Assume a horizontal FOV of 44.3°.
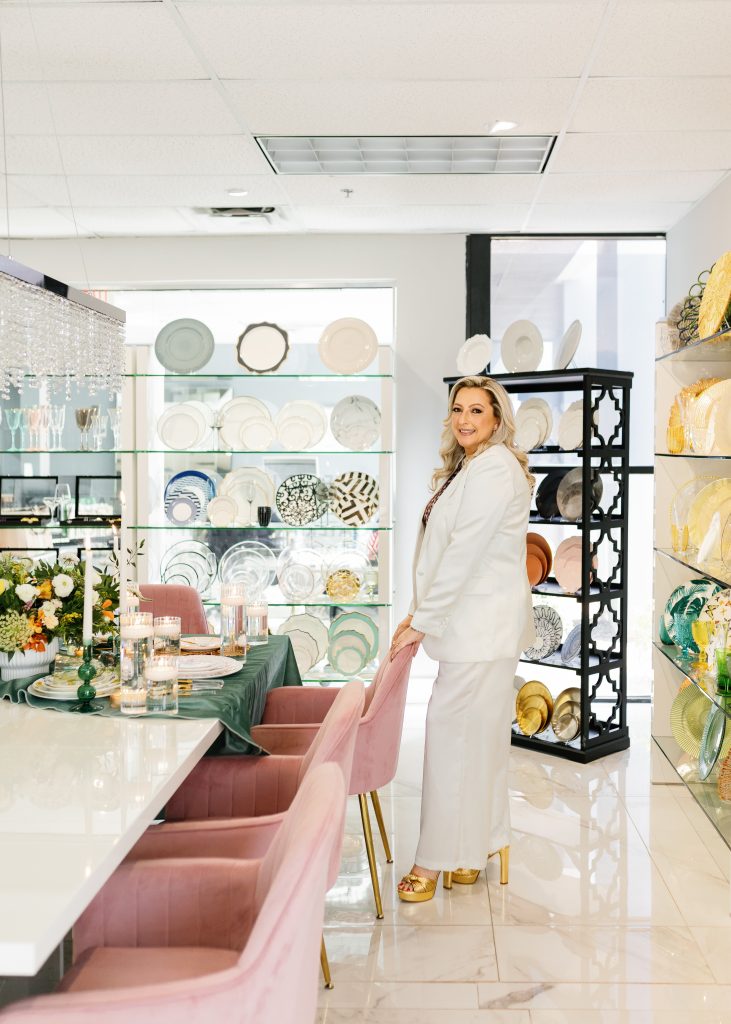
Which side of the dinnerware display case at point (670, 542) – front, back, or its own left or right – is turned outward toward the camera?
left

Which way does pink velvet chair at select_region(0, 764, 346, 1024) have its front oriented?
to the viewer's left

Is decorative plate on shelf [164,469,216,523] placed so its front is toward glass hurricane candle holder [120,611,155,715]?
yes

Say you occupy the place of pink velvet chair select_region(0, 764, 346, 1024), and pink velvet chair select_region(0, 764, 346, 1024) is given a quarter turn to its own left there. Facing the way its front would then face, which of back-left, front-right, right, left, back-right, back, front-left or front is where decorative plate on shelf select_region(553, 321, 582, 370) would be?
back-left

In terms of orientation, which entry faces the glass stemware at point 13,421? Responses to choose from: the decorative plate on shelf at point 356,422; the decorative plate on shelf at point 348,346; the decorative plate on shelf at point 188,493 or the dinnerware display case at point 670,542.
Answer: the dinnerware display case

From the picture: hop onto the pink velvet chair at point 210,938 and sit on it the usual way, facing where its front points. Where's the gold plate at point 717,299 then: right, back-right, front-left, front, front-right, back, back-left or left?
back-right

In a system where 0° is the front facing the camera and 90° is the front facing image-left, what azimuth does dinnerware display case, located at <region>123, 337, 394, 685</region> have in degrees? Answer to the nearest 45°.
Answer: approximately 0°

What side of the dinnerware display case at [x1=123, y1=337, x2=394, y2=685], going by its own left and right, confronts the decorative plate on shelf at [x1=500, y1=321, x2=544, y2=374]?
left
